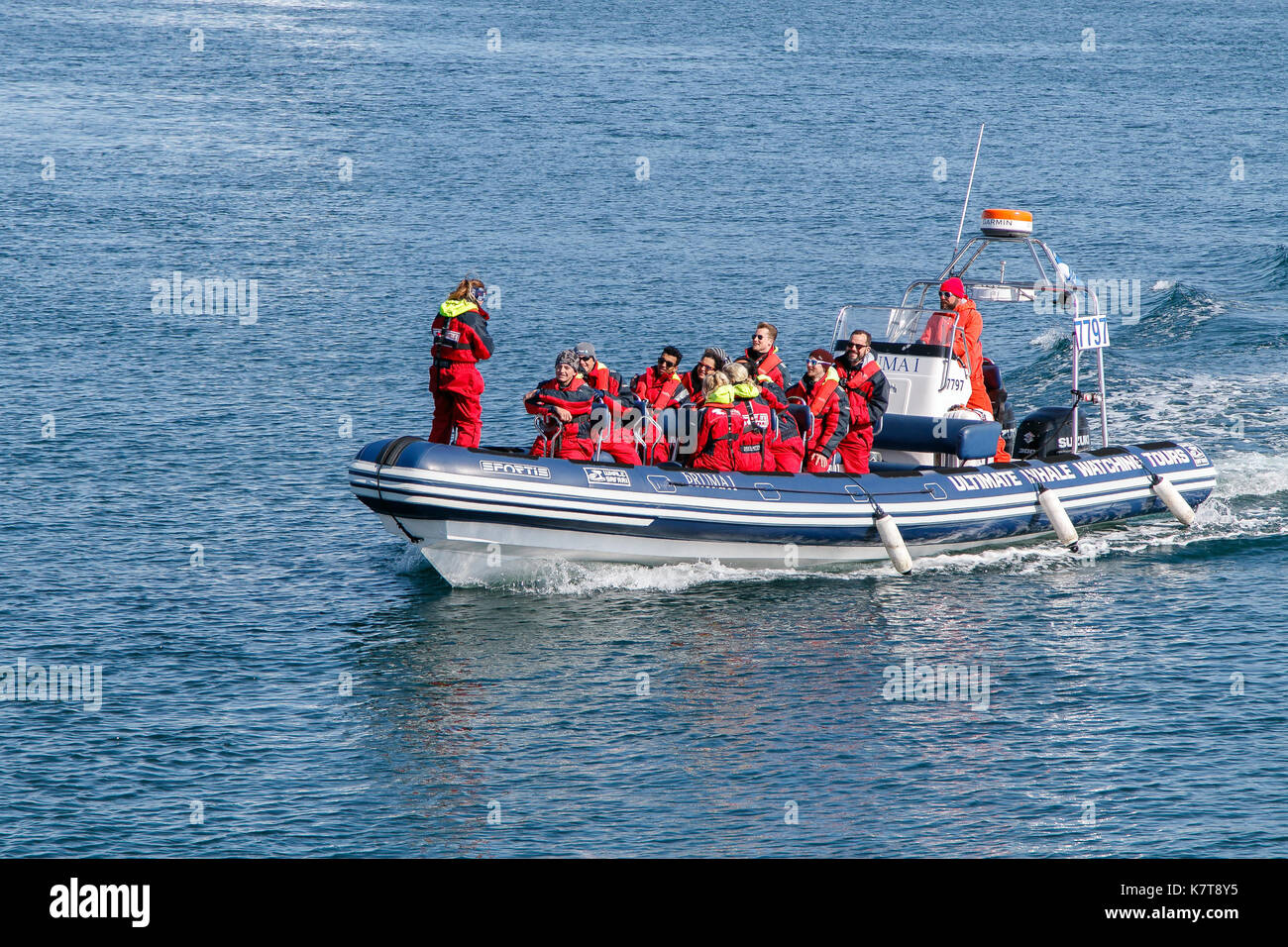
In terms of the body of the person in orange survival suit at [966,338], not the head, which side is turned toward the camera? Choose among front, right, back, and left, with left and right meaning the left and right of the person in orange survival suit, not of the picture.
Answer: left

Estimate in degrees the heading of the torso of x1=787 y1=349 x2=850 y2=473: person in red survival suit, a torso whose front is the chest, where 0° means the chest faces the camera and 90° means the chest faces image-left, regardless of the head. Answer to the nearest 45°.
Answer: approximately 45°

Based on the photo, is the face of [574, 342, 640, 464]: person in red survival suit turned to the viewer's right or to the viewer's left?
to the viewer's left

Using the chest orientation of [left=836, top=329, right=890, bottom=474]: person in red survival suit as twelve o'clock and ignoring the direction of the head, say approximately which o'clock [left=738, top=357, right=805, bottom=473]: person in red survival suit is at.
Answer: [left=738, top=357, right=805, bottom=473]: person in red survival suit is roughly at 1 o'clock from [left=836, top=329, right=890, bottom=474]: person in red survival suit.

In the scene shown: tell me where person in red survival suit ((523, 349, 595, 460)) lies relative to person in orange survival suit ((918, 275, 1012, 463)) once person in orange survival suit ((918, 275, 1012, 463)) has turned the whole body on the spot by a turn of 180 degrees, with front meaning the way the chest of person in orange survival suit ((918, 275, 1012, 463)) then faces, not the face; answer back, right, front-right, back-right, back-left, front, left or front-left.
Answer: back-right

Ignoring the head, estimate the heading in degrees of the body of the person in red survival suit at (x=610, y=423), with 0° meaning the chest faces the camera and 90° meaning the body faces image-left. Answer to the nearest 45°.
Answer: approximately 45°

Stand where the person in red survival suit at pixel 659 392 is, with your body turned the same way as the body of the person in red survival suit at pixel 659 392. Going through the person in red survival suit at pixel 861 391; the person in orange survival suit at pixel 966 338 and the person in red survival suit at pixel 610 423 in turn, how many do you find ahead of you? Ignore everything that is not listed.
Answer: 1

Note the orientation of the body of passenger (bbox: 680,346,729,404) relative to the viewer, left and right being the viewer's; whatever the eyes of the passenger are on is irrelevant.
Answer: facing the viewer and to the left of the viewer

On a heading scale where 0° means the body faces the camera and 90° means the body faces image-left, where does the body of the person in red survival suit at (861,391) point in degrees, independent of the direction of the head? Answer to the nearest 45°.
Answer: approximately 45°

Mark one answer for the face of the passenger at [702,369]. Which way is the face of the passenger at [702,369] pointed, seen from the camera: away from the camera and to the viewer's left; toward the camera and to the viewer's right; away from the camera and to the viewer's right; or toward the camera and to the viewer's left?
toward the camera and to the viewer's left
